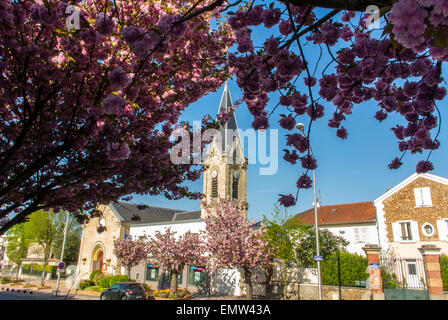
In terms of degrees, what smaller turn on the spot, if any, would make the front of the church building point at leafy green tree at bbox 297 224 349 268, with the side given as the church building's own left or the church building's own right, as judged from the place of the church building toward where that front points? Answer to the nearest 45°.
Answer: approximately 90° to the church building's own left

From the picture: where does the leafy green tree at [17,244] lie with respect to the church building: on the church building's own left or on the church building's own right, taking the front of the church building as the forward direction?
on the church building's own right

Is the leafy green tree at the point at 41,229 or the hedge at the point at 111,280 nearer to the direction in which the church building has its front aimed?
the hedge

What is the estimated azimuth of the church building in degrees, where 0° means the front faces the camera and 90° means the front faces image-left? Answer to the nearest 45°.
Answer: approximately 45°

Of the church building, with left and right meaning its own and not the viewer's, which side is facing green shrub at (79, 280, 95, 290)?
front

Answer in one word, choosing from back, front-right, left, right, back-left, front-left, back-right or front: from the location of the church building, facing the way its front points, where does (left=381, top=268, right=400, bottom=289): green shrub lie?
left

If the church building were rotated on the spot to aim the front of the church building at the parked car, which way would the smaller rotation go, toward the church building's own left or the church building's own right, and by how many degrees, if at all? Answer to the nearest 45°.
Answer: approximately 45° to the church building's own left

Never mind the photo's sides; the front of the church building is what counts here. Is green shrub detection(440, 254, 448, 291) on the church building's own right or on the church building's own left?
on the church building's own left

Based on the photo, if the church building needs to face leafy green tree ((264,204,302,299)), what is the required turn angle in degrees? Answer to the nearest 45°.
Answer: approximately 90° to its left

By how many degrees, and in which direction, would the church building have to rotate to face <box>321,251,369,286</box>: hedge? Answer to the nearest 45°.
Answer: approximately 90° to its left

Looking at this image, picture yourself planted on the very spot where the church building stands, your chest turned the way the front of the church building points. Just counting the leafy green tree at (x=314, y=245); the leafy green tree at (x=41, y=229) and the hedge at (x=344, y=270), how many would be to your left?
2

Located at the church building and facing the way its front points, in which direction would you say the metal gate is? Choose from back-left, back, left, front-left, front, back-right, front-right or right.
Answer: left

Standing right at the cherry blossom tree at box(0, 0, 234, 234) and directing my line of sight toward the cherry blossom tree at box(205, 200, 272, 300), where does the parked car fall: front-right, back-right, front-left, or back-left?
front-left
